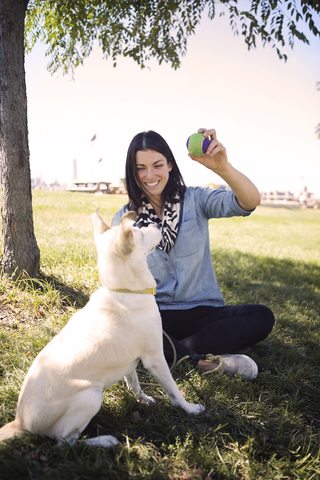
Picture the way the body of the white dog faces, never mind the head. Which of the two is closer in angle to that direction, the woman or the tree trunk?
the woman

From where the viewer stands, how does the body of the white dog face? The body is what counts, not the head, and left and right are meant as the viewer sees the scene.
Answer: facing away from the viewer and to the right of the viewer

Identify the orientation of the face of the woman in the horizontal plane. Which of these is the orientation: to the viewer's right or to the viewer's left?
to the viewer's left

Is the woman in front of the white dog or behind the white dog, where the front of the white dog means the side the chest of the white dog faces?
in front

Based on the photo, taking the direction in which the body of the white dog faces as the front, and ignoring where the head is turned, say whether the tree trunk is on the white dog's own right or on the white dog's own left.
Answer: on the white dog's own left
